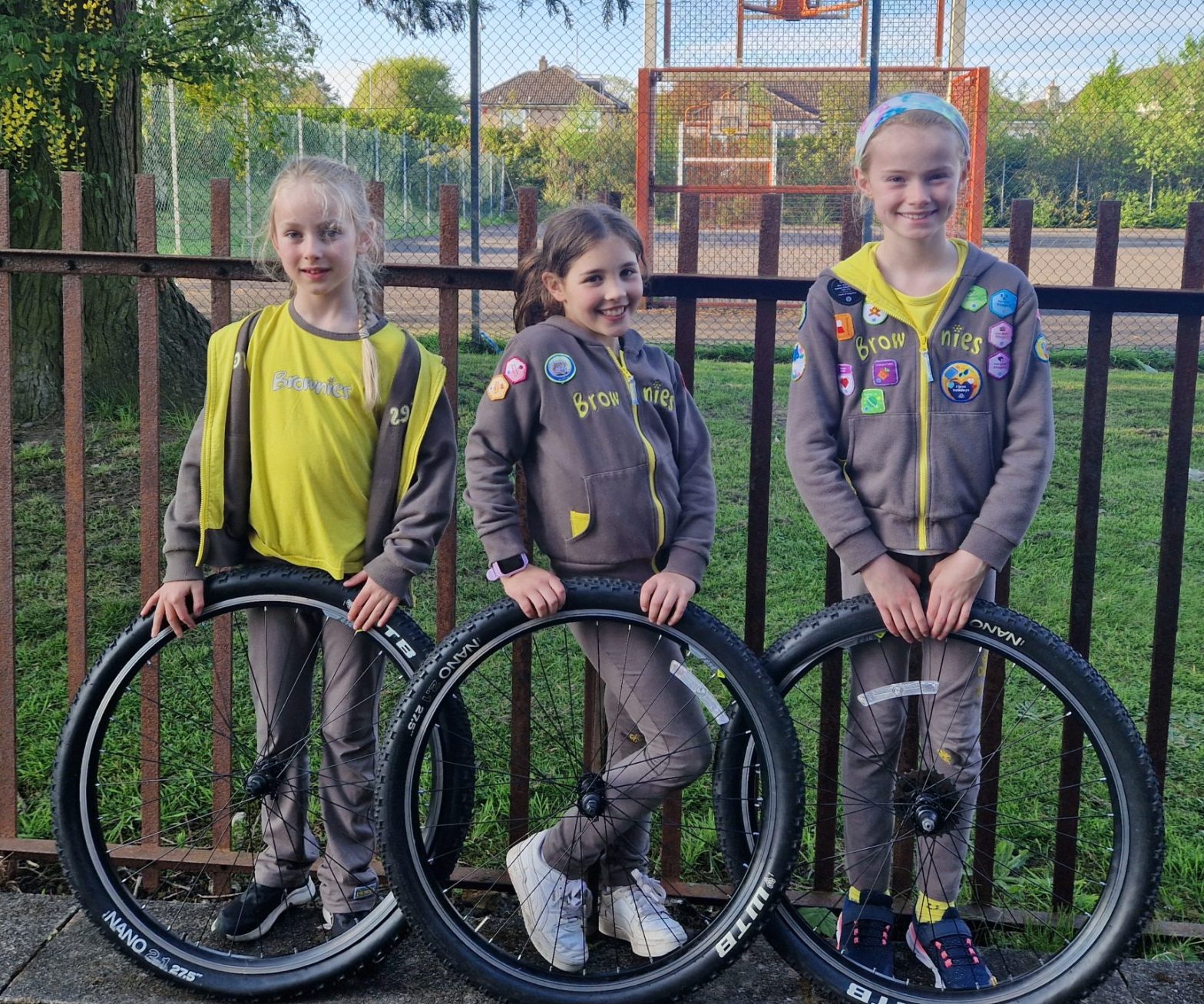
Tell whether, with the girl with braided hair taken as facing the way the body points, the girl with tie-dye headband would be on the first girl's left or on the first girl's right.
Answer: on the first girl's left

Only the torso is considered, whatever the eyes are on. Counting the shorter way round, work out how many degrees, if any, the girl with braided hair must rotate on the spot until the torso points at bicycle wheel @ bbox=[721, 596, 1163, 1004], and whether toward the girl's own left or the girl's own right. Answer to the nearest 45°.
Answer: approximately 90° to the girl's own left

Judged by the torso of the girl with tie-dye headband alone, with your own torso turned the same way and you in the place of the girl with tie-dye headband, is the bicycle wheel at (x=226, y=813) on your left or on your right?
on your right

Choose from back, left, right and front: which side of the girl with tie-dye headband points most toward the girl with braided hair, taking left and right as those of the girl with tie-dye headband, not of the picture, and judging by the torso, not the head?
right

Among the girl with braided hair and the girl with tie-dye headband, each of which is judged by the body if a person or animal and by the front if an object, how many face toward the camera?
2

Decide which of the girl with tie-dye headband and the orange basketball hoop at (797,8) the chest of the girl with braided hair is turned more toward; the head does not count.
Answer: the girl with tie-dye headband
